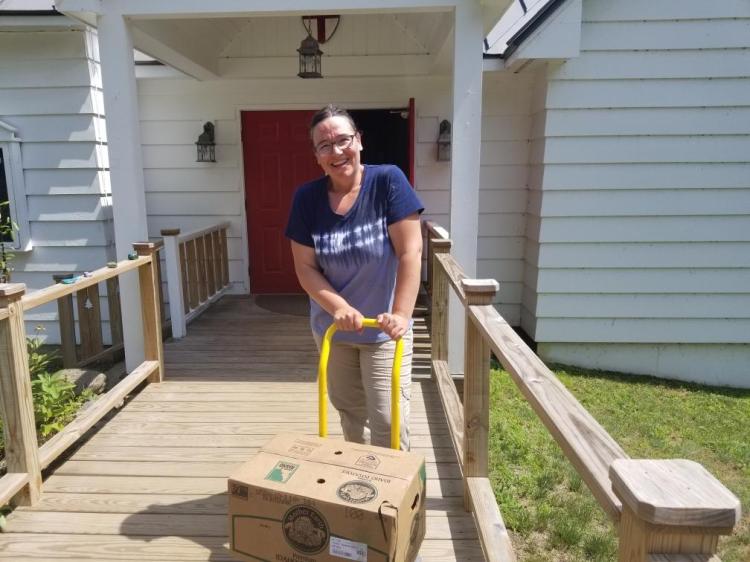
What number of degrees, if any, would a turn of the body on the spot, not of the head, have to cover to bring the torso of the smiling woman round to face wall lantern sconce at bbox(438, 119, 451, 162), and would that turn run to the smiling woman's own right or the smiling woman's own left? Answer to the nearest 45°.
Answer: approximately 180°

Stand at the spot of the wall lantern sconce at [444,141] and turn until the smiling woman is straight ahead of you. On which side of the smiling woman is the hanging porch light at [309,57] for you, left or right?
right

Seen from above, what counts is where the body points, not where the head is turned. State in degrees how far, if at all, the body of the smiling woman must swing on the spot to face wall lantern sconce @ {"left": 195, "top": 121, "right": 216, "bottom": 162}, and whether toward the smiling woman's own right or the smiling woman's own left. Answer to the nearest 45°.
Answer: approximately 180°

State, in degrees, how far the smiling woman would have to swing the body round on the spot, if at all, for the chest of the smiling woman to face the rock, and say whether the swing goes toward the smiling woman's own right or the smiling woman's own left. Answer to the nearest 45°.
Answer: approximately 135° to the smiling woman's own right

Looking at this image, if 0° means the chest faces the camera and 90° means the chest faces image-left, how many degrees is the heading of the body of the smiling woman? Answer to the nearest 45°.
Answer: approximately 0°

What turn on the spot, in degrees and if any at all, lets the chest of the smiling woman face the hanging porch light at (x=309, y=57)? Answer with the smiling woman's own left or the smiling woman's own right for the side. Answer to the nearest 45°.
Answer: approximately 180°
